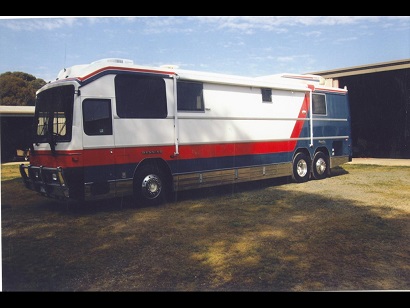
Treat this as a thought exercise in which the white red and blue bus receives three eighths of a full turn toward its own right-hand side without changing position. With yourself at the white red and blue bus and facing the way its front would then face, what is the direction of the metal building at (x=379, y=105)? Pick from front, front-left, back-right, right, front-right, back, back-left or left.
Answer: front-right

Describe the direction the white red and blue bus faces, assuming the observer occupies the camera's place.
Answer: facing the viewer and to the left of the viewer
